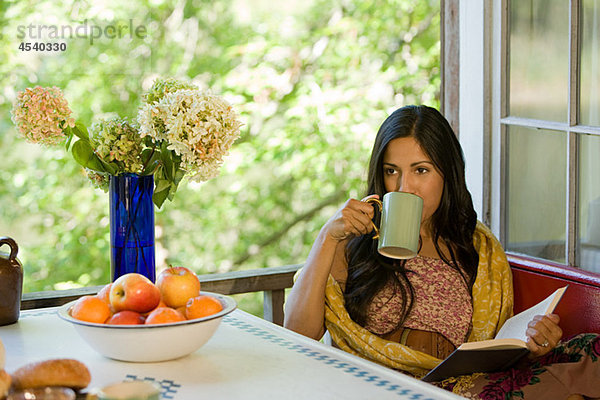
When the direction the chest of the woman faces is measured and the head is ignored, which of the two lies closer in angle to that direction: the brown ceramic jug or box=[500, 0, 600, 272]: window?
the brown ceramic jug

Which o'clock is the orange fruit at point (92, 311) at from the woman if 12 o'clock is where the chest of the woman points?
The orange fruit is roughly at 1 o'clock from the woman.

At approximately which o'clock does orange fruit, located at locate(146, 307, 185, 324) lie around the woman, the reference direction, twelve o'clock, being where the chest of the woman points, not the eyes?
The orange fruit is roughly at 1 o'clock from the woman.

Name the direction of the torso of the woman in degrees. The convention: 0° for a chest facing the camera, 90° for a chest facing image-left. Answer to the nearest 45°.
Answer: approximately 0°

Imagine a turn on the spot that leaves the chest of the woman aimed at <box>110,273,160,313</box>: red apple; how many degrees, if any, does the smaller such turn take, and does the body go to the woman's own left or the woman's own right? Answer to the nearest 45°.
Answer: approximately 45° to the woman's own right

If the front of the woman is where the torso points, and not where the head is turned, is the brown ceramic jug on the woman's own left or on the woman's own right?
on the woman's own right

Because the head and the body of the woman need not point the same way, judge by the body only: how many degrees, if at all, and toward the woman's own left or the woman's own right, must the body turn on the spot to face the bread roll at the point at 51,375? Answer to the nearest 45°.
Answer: approximately 45° to the woman's own right

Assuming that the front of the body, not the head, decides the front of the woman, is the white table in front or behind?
in front
